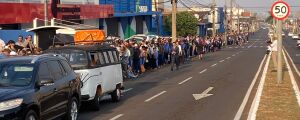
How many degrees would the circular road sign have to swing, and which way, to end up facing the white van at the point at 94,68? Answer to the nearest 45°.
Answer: approximately 45° to its right

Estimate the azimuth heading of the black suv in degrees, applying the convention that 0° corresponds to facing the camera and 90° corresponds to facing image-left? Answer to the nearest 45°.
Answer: approximately 45°

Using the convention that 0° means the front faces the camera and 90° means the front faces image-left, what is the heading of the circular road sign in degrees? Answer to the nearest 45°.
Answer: approximately 0°

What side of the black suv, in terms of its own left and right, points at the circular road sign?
back

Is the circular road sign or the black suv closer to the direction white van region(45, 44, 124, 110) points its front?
the black suv

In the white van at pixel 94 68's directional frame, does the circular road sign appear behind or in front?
behind
